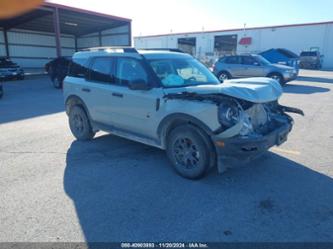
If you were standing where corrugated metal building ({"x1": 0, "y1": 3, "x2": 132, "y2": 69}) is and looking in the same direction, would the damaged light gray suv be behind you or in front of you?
in front

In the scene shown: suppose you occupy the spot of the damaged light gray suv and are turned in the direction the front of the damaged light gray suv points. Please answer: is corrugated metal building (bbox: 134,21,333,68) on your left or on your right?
on your left

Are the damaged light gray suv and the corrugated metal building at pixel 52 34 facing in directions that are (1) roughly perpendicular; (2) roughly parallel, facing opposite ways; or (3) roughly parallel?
roughly parallel

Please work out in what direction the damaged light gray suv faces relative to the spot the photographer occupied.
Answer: facing the viewer and to the right of the viewer

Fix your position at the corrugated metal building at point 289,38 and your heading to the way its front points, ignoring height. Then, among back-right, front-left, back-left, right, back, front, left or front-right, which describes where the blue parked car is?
front-left

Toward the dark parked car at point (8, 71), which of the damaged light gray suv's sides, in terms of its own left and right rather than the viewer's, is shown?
back

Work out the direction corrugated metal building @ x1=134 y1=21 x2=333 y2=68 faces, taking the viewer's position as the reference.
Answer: facing the viewer and to the left of the viewer

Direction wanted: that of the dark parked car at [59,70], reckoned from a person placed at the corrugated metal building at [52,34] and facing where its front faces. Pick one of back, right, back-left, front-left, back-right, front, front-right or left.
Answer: front-right

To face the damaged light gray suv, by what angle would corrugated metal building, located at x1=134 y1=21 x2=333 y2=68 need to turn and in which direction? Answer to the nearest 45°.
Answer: approximately 45° to its left

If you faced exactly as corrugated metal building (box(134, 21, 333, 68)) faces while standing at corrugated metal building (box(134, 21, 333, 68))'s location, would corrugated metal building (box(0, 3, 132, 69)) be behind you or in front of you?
in front
